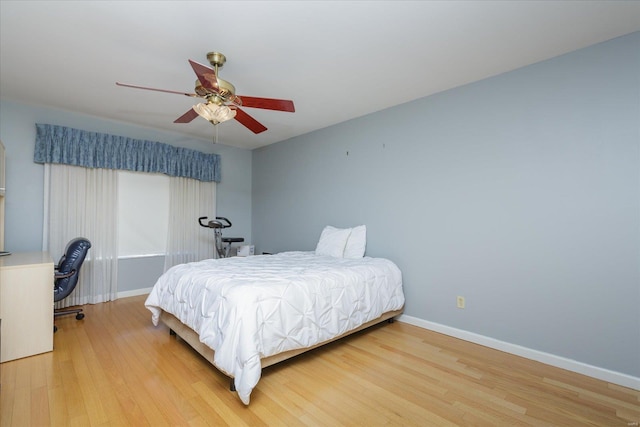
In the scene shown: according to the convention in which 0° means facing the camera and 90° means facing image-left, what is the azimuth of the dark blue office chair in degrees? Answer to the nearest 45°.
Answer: approximately 90°

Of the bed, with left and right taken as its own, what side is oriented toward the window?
right

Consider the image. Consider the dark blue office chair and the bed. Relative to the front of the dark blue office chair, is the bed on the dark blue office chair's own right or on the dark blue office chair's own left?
on the dark blue office chair's own left

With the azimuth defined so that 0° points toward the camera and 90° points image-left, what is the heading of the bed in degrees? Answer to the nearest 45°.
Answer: approximately 45°

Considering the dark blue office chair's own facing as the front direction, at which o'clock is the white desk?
The white desk is roughly at 10 o'clock from the dark blue office chair.
